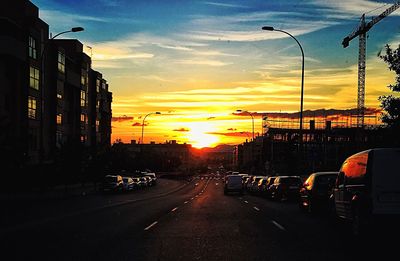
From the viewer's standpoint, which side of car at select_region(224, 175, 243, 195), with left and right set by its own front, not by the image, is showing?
back

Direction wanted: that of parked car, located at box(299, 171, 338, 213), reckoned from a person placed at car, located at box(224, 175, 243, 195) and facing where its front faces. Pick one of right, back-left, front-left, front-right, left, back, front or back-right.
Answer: back

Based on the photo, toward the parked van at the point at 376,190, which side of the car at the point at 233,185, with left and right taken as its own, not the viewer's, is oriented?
back

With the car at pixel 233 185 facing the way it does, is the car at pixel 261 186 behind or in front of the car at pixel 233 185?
behind
